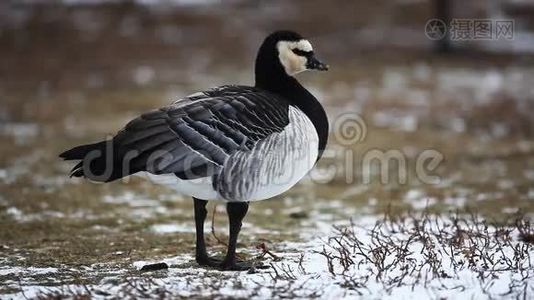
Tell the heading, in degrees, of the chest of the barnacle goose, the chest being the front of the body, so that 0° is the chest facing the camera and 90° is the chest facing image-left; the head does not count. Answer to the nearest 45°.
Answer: approximately 270°
